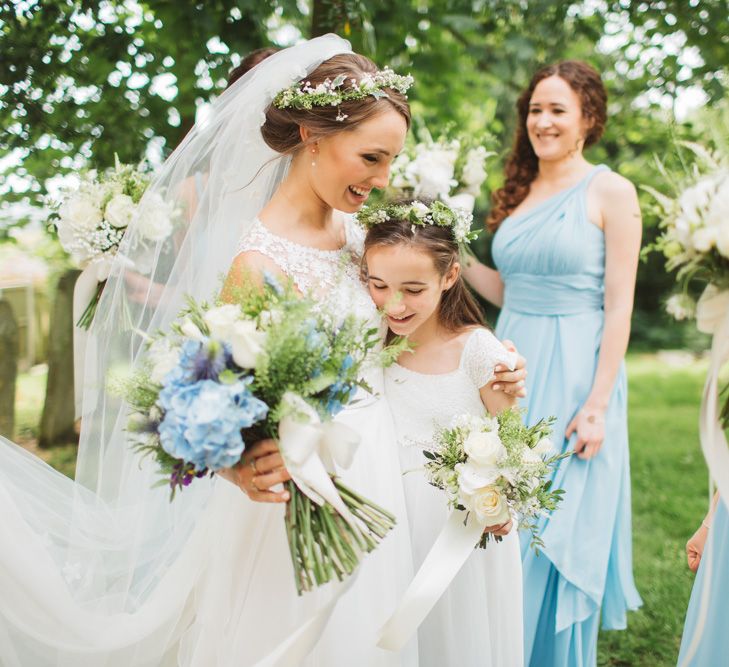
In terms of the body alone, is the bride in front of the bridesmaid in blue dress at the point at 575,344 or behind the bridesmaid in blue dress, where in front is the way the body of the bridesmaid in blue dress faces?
in front

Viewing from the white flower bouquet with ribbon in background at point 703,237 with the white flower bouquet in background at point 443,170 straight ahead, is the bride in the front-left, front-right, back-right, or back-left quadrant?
front-left

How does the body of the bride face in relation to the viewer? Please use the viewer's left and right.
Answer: facing the viewer and to the right of the viewer

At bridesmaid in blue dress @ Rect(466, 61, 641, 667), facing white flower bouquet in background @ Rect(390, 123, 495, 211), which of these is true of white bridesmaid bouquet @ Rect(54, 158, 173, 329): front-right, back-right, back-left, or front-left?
front-left

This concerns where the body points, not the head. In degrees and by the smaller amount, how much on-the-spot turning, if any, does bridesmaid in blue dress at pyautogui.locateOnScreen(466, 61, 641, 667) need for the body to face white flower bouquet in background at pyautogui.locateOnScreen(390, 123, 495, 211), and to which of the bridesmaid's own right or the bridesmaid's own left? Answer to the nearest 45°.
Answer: approximately 45° to the bridesmaid's own right

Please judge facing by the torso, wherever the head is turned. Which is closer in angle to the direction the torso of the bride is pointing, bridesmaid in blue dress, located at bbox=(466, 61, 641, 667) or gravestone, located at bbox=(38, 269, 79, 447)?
the bridesmaid in blue dress

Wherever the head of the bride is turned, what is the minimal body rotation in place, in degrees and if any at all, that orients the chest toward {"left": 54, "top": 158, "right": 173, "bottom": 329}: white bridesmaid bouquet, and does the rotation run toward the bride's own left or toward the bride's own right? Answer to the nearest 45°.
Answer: approximately 180°

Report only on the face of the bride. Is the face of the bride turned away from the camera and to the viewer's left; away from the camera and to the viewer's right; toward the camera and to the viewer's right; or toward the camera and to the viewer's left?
toward the camera and to the viewer's right

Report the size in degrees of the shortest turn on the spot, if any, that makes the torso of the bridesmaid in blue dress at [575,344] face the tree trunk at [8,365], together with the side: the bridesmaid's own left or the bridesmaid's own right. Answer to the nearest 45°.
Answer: approximately 45° to the bridesmaid's own right

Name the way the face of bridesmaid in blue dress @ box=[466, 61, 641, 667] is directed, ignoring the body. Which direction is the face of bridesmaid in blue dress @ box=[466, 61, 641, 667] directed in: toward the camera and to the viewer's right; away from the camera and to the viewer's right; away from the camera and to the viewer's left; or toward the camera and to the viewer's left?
toward the camera and to the viewer's left

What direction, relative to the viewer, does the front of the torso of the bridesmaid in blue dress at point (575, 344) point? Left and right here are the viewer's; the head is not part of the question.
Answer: facing the viewer and to the left of the viewer

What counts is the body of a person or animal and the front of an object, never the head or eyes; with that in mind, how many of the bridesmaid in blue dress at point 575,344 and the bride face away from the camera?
0

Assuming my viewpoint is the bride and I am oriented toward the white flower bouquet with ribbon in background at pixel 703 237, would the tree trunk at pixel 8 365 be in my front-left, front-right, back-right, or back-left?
back-left
